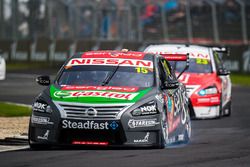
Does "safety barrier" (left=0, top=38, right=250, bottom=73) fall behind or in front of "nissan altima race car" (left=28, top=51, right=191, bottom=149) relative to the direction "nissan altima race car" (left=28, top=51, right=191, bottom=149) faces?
behind

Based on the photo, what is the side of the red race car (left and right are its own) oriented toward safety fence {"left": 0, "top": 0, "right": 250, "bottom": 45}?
back

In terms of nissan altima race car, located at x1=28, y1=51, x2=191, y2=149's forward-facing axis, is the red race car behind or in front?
behind

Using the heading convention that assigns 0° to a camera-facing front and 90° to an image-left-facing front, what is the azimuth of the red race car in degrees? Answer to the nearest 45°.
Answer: approximately 0°

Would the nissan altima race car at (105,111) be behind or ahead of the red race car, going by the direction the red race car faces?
ahead

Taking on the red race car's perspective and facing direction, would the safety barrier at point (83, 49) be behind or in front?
behind

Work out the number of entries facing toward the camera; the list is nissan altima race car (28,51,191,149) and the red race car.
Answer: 2
